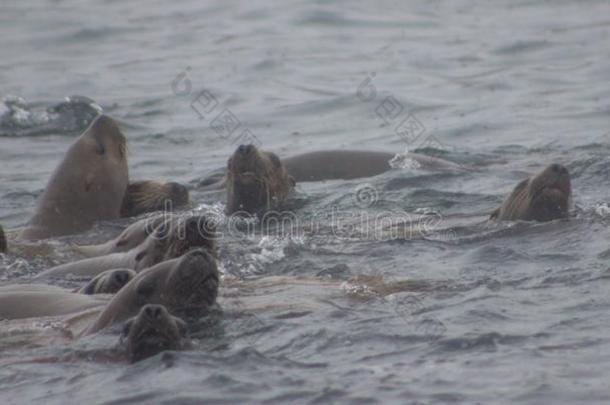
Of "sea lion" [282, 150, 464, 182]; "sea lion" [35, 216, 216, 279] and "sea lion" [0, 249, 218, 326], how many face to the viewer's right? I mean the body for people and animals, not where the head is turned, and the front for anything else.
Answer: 2

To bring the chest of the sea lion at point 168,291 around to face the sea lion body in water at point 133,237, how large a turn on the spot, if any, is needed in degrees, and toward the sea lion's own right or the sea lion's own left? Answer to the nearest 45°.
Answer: approximately 90° to the sea lion's own left

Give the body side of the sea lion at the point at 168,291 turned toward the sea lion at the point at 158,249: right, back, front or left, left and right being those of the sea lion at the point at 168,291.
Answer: left

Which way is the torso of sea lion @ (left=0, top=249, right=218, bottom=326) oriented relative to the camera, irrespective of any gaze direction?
to the viewer's right

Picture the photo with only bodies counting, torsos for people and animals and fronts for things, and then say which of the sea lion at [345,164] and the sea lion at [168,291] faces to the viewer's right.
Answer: the sea lion at [168,291]

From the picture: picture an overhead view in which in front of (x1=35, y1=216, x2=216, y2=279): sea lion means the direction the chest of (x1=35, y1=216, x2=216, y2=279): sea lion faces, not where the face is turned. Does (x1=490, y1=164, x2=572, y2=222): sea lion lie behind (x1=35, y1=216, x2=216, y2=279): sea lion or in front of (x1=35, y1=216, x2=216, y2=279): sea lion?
in front

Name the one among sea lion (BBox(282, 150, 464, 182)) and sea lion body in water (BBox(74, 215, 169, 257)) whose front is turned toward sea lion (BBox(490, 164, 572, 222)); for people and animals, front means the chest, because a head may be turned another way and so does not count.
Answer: the sea lion body in water

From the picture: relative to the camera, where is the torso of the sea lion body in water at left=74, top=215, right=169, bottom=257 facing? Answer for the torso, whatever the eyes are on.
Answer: to the viewer's right

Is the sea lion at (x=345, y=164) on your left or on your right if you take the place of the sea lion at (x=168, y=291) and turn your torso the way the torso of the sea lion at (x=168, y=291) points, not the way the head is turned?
on your left

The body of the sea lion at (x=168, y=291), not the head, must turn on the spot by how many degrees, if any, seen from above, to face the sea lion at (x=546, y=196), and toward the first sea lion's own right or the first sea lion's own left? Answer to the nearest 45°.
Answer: approximately 45° to the first sea lion's own left

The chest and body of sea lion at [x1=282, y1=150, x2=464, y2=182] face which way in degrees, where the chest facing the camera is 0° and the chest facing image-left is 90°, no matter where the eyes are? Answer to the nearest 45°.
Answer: approximately 90°

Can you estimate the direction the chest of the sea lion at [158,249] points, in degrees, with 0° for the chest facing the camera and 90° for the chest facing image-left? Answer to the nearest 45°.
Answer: approximately 270°
